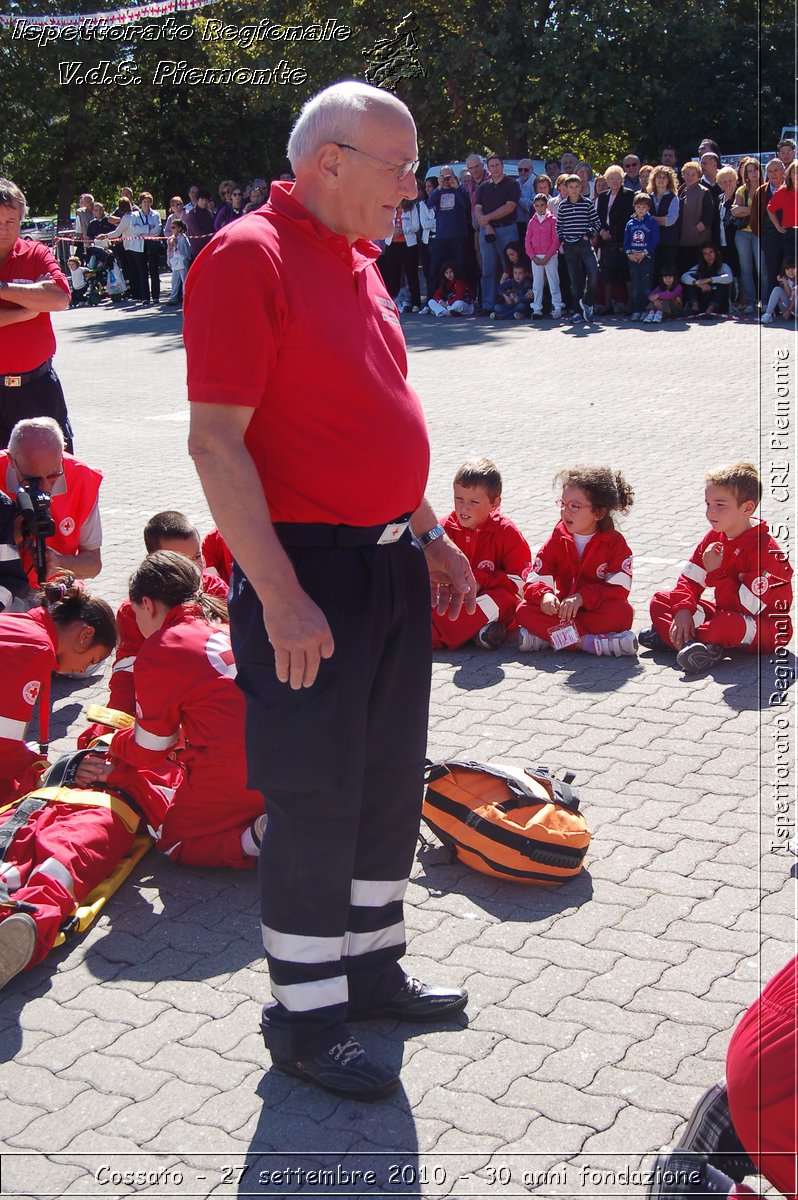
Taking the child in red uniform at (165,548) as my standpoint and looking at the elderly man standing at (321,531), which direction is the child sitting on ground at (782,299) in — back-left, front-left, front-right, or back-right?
back-left

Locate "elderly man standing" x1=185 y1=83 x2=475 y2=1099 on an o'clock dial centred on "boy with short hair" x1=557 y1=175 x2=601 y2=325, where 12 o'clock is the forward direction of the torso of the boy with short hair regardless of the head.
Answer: The elderly man standing is roughly at 12 o'clock from the boy with short hair.

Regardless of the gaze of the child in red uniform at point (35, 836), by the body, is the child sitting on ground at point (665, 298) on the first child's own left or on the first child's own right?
on the first child's own left

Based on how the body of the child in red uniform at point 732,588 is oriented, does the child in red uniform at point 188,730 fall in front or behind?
in front

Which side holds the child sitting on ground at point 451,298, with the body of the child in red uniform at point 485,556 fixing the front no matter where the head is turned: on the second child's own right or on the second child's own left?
on the second child's own right

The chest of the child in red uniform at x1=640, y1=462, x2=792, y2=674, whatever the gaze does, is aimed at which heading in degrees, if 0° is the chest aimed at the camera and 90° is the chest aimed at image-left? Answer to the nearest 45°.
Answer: approximately 45°

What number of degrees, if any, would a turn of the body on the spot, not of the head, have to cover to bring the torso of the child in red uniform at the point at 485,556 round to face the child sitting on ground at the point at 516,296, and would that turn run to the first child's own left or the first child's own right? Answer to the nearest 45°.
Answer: approximately 135° to the first child's own right

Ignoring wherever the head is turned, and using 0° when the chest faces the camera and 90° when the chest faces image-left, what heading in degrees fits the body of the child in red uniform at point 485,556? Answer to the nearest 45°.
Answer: approximately 45°

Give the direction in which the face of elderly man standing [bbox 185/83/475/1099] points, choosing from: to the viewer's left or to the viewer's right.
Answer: to the viewer's right

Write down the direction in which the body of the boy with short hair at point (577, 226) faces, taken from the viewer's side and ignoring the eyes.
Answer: toward the camera
